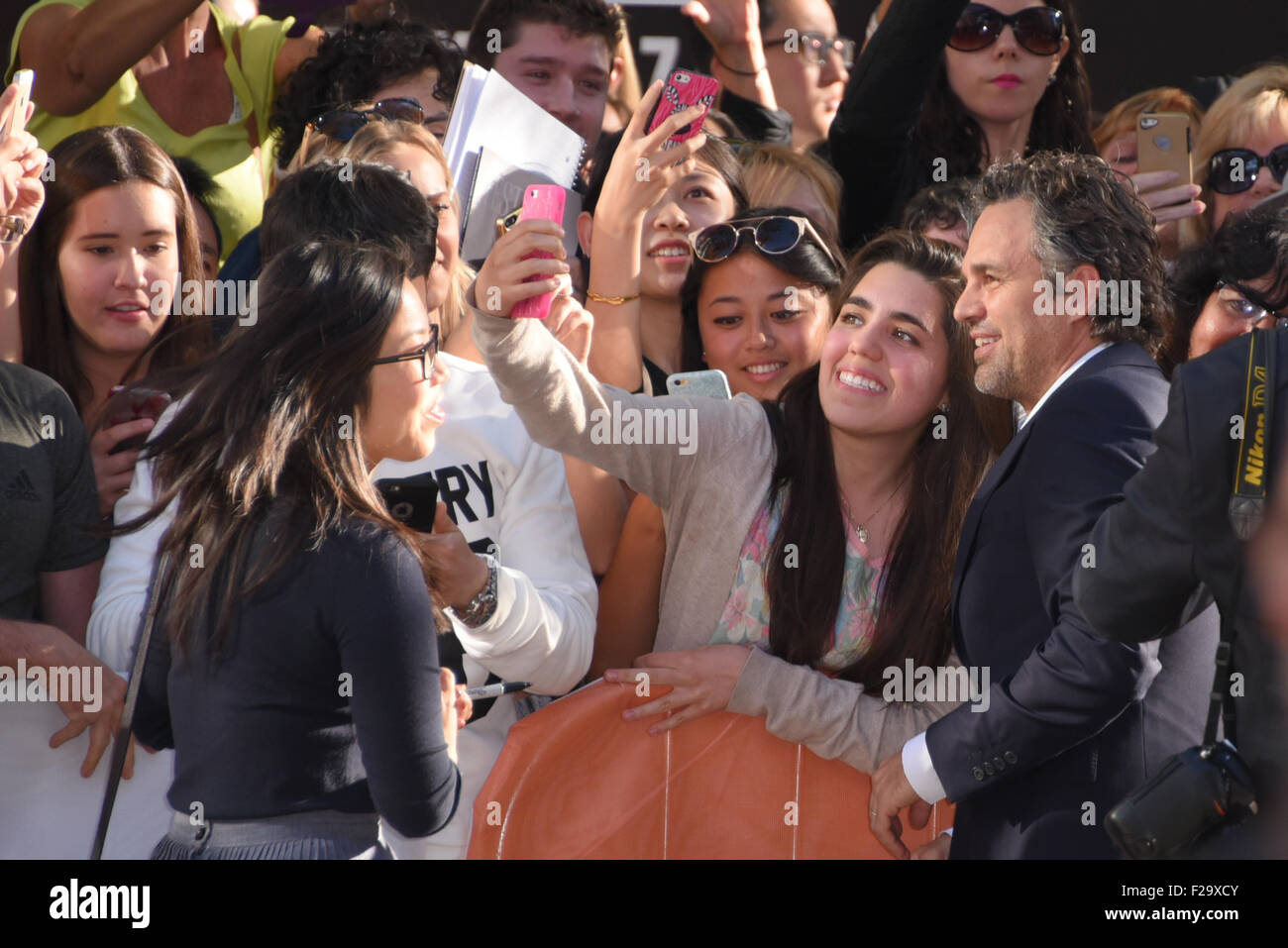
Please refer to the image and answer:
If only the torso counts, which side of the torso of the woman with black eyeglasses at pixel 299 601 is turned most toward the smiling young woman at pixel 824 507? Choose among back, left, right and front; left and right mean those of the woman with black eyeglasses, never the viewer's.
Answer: front

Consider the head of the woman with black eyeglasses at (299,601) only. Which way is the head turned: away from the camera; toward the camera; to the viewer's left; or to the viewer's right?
to the viewer's right

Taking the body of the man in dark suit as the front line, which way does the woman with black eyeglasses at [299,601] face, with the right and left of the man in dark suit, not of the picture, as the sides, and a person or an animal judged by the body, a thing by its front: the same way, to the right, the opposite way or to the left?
to the right

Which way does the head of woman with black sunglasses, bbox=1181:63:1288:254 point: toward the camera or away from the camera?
toward the camera

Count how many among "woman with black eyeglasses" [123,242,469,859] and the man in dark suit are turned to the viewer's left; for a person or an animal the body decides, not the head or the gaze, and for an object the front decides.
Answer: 1

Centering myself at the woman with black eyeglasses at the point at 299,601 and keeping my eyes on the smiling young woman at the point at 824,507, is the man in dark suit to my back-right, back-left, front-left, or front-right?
front-right

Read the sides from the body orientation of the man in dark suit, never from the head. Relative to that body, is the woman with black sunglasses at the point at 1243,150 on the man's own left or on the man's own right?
on the man's own right

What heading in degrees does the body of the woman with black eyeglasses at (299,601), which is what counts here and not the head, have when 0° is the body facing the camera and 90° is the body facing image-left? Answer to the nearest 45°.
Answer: approximately 225°

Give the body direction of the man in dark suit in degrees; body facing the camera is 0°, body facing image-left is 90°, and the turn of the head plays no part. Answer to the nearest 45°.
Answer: approximately 90°

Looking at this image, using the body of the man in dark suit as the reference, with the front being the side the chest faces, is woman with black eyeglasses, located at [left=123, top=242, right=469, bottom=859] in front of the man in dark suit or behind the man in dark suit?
in front

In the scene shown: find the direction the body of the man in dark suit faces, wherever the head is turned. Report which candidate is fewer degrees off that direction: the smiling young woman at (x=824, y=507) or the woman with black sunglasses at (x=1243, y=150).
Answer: the smiling young woman

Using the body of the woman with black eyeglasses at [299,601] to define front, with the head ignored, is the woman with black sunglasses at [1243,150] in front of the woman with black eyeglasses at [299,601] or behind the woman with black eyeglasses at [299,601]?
in front

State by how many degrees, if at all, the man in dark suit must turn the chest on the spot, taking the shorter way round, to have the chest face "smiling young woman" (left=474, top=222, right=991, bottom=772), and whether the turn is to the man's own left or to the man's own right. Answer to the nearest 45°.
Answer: approximately 45° to the man's own right

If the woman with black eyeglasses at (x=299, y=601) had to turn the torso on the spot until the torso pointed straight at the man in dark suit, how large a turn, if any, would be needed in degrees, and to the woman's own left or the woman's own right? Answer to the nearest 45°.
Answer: approximately 45° to the woman's own right
